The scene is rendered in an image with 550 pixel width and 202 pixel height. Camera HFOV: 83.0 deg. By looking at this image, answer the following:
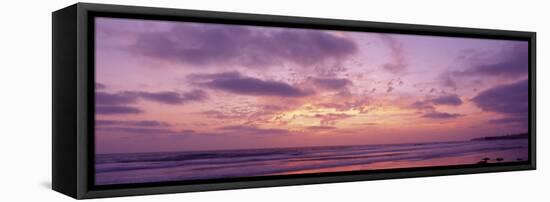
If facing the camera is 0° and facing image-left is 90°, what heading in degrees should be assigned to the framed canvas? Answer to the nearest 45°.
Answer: approximately 315°
